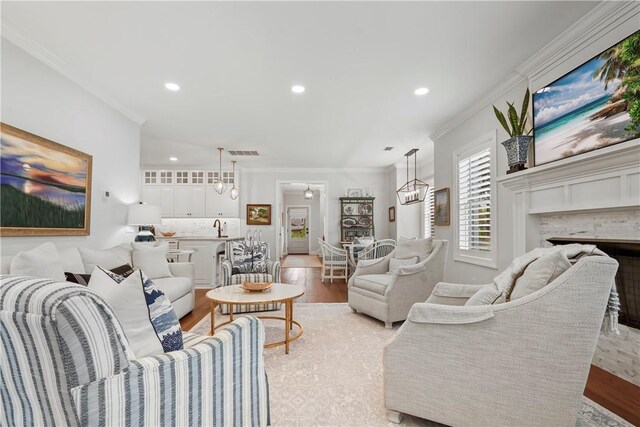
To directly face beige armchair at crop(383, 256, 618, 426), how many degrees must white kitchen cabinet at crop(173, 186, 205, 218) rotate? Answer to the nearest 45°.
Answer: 0° — it already faces it

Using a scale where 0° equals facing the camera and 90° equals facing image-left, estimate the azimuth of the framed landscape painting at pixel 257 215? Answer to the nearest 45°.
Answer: approximately 0°

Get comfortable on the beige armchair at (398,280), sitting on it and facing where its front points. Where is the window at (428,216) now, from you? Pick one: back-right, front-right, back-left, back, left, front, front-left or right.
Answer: back-right

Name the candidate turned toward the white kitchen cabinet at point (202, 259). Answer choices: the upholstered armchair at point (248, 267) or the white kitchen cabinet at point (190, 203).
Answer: the white kitchen cabinet at point (190, 203)

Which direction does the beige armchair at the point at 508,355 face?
to the viewer's left

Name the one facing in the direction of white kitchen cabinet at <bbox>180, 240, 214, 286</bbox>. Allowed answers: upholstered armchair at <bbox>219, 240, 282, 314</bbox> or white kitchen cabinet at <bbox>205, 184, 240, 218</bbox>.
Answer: white kitchen cabinet at <bbox>205, 184, 240, 218</bbox>

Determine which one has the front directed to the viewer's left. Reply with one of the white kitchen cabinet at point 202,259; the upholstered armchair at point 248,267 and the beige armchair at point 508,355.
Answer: the beige armchair

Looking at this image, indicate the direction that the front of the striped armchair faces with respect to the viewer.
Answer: facing away from the viewer and to the right of the viewer

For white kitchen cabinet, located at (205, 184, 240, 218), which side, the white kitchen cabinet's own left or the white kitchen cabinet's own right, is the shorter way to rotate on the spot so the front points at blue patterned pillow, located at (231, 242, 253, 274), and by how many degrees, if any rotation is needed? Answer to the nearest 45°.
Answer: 0° — it already faces it

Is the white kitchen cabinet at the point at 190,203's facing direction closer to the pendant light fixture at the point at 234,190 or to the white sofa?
the white sofa
